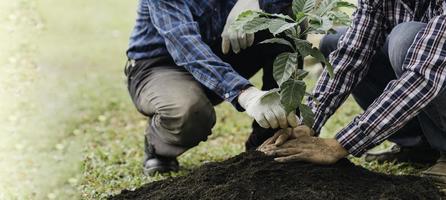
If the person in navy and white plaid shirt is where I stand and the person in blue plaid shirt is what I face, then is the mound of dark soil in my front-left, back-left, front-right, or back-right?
front-left

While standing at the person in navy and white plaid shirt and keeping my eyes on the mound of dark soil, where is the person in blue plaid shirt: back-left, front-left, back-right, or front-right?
front-right

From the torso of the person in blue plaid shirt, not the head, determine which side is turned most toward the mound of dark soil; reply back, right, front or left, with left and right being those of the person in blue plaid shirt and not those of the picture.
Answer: front
